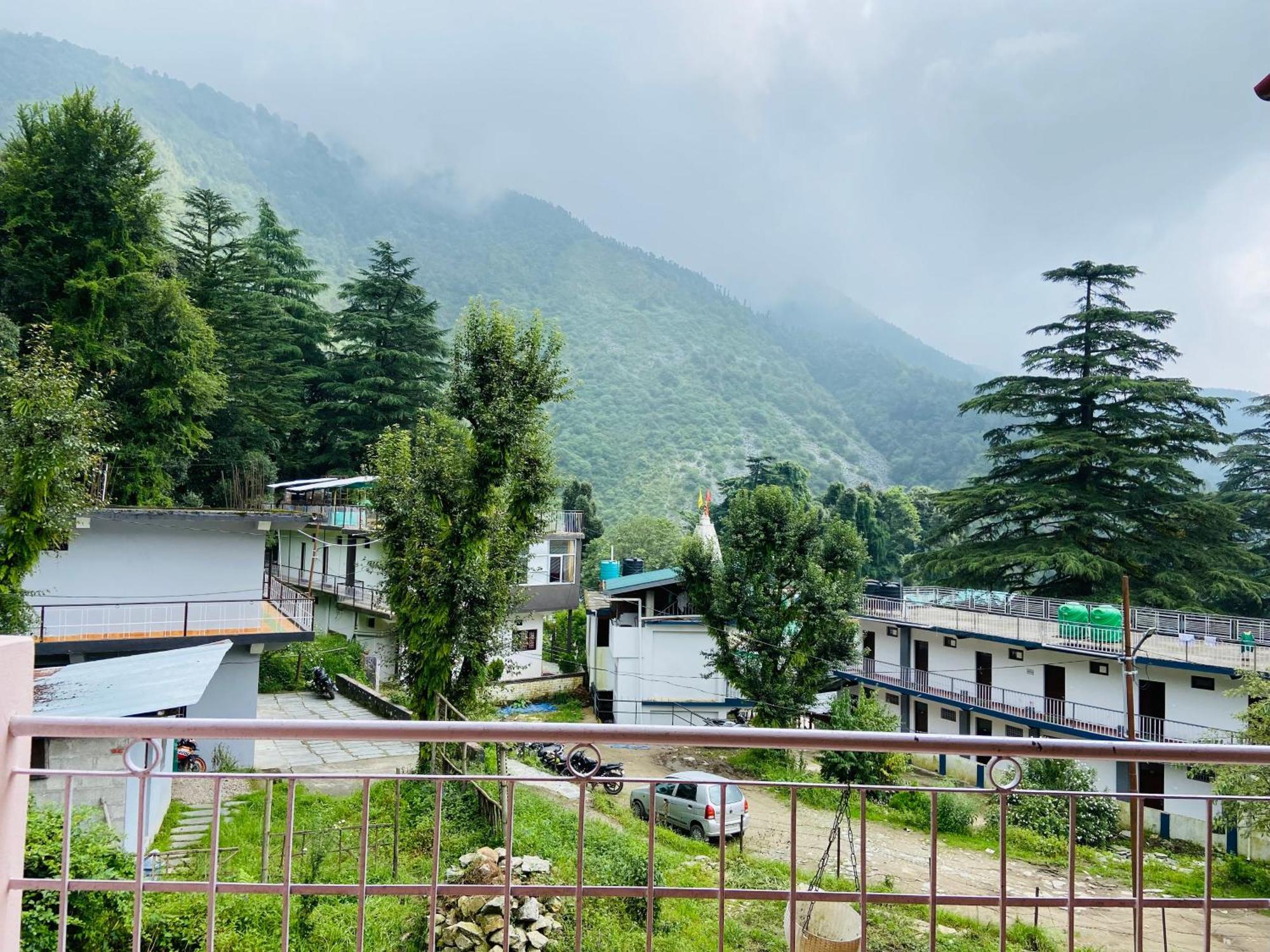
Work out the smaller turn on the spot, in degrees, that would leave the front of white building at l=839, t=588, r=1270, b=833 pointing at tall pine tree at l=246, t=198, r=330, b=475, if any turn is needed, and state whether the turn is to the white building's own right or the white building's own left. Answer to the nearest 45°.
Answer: approximately 45° to the white building's own right

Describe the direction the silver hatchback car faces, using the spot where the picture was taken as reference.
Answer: facing away from the viewer and to the left of the viewer

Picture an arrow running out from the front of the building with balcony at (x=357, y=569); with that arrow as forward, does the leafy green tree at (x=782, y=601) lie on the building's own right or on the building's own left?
on the building's own left

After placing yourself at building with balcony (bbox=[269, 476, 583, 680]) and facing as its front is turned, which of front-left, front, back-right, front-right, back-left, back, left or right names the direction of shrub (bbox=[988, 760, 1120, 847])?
left

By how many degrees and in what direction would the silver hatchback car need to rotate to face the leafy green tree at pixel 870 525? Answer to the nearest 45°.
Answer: approximately 45° to its right

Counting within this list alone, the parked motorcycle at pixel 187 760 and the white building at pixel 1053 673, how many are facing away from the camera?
0

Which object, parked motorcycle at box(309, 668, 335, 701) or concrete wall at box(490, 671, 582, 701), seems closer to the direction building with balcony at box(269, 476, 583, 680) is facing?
the parked motorcycle

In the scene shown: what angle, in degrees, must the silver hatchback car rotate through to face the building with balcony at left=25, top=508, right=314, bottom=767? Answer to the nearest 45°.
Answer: approximately 45° to its left

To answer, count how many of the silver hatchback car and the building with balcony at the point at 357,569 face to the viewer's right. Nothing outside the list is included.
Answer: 0

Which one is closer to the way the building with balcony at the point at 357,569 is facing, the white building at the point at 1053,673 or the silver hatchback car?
the silver hatchback car

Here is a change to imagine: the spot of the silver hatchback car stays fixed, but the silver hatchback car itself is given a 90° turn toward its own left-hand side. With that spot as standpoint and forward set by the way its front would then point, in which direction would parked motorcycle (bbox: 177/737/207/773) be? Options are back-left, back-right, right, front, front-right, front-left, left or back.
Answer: front-right
